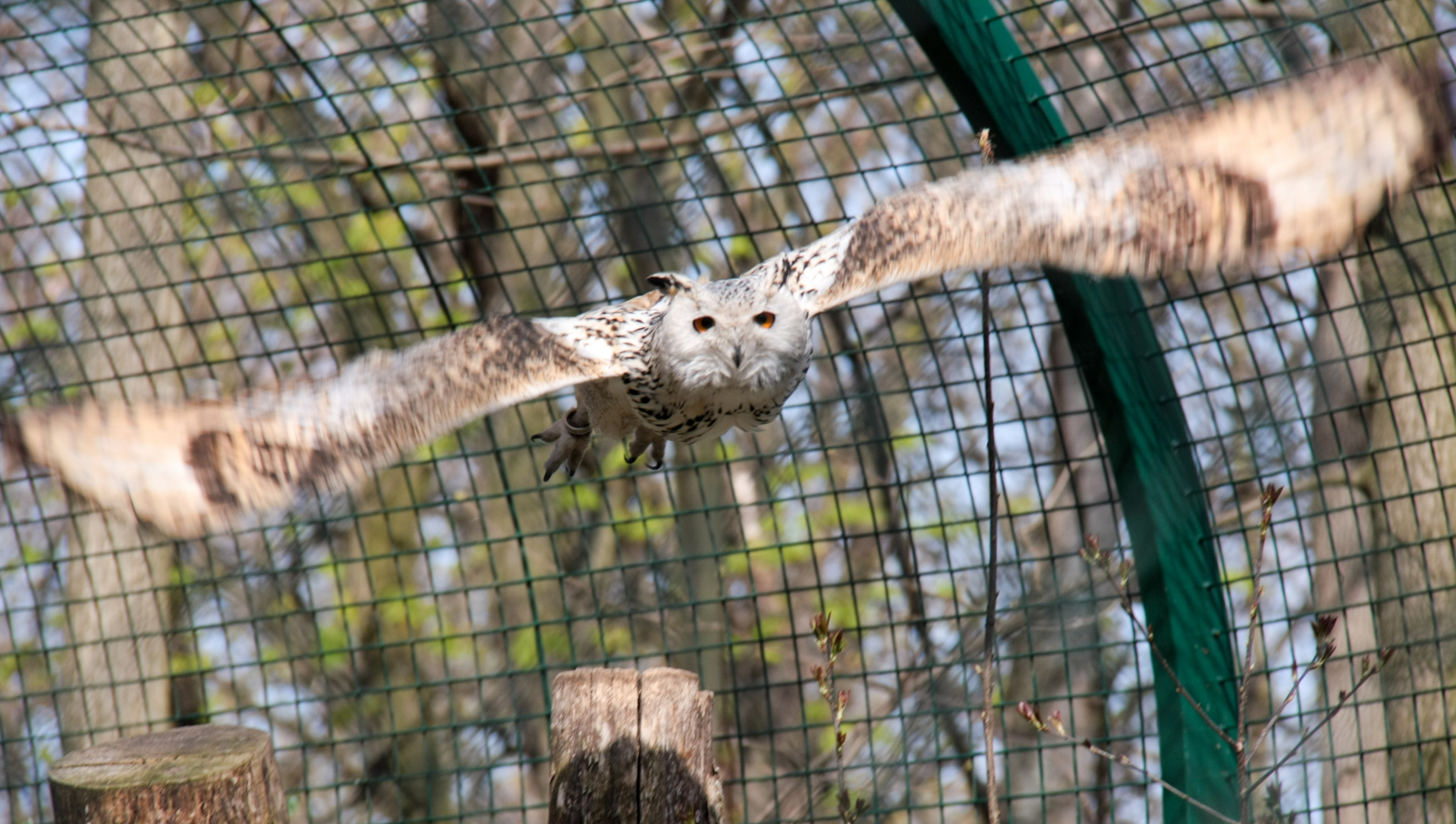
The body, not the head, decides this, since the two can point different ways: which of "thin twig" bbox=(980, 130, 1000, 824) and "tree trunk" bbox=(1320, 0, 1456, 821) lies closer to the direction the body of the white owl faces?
the thin twig

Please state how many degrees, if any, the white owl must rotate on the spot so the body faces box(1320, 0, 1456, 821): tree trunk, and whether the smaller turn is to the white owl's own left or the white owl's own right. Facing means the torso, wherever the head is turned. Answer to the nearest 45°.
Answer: approximately 135° to the white owl's own left

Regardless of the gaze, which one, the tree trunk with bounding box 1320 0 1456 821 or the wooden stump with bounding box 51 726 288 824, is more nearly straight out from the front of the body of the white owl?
the wooden stump

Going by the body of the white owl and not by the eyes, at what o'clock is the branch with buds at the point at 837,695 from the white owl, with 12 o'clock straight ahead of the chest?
The branch with buds is roughly at 6 o'clock from the white owl.

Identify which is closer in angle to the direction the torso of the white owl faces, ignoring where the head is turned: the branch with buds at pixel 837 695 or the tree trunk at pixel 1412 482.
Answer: the branch with buds

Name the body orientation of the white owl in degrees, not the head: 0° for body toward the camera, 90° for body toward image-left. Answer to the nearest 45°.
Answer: approximately 0°

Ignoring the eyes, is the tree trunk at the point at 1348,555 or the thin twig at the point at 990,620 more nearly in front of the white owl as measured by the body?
the thin twig
